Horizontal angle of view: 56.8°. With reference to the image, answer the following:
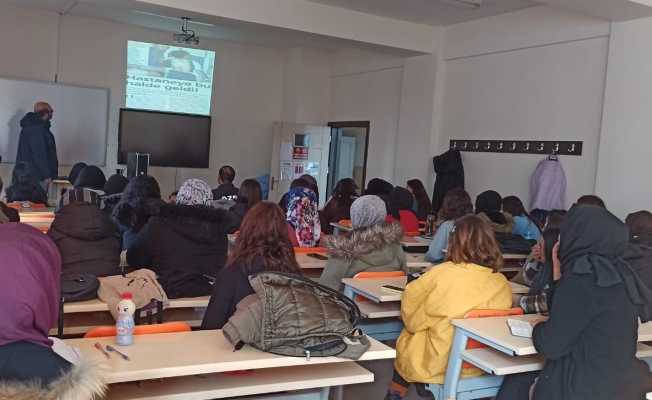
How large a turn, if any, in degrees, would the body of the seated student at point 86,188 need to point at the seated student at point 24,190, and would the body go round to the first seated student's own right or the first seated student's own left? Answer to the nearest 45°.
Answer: approximately 45° to the first seated student's own left

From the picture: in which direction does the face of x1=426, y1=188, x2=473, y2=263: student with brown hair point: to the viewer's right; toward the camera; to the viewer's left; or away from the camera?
away from the camera

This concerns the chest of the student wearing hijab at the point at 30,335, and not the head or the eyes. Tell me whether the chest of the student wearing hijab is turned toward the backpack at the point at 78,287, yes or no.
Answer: yes

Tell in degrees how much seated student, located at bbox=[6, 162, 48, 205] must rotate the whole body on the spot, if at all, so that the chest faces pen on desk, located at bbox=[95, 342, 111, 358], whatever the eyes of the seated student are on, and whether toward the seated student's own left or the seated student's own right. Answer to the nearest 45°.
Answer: approximately 180°

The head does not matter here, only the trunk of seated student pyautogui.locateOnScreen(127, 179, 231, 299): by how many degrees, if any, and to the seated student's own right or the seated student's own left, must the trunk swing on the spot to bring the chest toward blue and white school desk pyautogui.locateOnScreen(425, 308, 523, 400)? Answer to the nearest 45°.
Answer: approximately 135° to the seated student's own right

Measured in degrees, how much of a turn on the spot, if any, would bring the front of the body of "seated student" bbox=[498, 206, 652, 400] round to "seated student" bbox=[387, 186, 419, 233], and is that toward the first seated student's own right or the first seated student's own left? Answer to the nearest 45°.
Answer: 0° — they already face them

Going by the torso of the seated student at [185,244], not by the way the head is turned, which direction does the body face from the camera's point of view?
away from the camera

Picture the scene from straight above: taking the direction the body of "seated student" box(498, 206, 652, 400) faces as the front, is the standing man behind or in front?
in front

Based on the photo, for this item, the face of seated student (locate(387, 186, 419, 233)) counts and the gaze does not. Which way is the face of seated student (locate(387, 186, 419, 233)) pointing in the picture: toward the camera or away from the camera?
away from the camera

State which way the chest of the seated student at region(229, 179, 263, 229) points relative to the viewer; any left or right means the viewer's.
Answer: facing away from the viewer and to the left of the viewer

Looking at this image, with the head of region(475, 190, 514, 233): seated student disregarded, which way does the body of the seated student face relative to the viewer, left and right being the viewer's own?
facing away from the viewer and to the left of the viewer

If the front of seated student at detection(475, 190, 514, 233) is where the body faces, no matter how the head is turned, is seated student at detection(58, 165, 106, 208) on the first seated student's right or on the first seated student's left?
on the first seated student's left

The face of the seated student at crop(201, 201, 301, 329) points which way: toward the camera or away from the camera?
away from the camera

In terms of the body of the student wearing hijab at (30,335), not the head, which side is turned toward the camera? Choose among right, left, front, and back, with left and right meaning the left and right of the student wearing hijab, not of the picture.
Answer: back

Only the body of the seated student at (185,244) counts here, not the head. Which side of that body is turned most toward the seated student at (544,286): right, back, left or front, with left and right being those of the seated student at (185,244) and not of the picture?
right

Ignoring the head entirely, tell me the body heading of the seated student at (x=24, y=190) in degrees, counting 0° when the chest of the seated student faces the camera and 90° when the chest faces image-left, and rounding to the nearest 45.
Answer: approximately 180°

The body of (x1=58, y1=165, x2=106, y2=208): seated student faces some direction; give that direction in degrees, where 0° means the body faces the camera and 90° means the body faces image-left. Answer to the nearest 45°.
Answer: approximately 180°

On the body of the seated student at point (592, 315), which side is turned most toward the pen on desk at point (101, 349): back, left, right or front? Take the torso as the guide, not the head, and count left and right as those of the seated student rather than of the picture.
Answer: left

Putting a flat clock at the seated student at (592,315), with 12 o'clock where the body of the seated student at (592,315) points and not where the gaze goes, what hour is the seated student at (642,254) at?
the seated student at (642,254) is roughly at 2 o'clock from the seated student at (592,315).

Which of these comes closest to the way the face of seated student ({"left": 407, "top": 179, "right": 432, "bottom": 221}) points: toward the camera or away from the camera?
away from the camera
